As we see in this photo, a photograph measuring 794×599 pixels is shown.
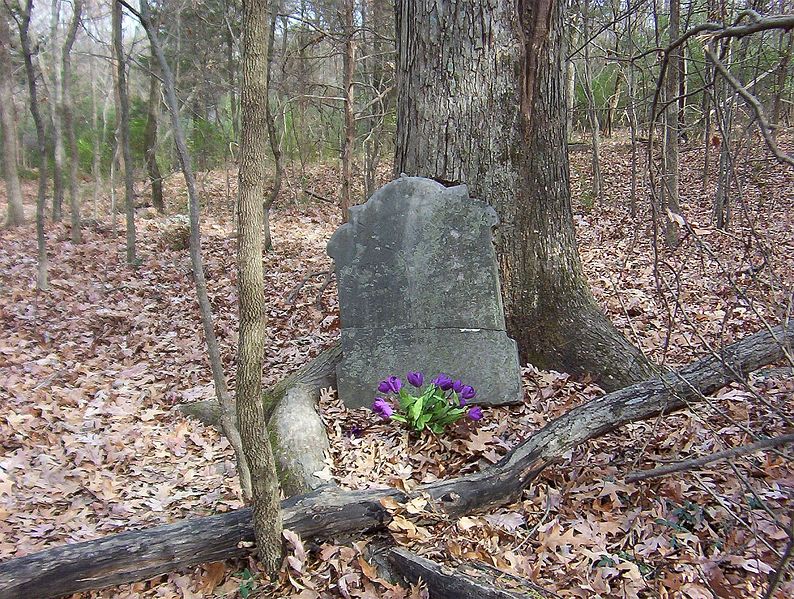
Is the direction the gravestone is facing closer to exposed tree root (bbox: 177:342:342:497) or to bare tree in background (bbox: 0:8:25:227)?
the exposed tree root

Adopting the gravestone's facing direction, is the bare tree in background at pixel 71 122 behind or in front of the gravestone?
behind

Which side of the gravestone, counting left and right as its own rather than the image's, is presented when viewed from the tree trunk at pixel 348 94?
back

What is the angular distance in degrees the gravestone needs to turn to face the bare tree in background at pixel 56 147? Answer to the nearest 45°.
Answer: approximately 135° to its right

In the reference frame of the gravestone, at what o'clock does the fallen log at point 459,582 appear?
The fallen log is roughly at 12 o'clock from the gravestone.

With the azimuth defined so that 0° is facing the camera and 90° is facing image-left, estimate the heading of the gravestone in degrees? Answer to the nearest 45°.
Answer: approximately 0°

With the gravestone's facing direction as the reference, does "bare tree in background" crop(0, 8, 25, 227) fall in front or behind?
behind

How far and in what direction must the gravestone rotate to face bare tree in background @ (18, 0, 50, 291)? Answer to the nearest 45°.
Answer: approximately 135° to its right
